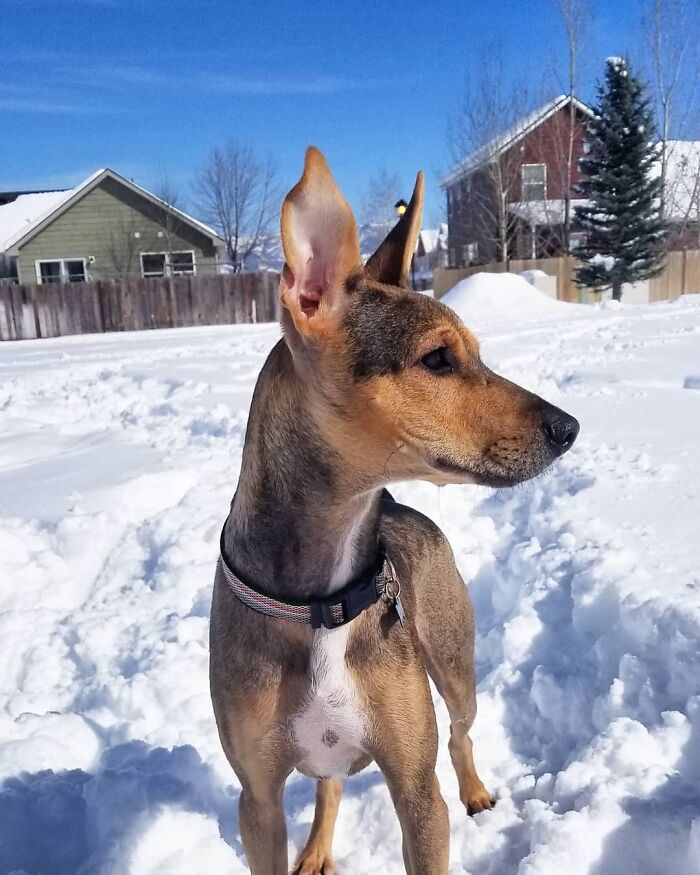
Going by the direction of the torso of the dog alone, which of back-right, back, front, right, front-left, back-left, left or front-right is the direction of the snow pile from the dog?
back

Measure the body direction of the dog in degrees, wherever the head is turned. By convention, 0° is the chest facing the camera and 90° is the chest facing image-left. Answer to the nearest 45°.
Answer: approximately 0°

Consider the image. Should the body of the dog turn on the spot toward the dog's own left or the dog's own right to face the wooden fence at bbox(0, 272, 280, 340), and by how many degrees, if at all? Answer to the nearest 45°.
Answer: approximately 180°

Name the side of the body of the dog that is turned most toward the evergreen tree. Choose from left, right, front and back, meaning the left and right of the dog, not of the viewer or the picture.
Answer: back

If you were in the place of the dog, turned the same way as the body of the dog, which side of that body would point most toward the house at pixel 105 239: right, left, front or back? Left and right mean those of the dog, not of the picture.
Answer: back

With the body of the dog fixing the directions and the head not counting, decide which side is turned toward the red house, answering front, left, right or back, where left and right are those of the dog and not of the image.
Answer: back
